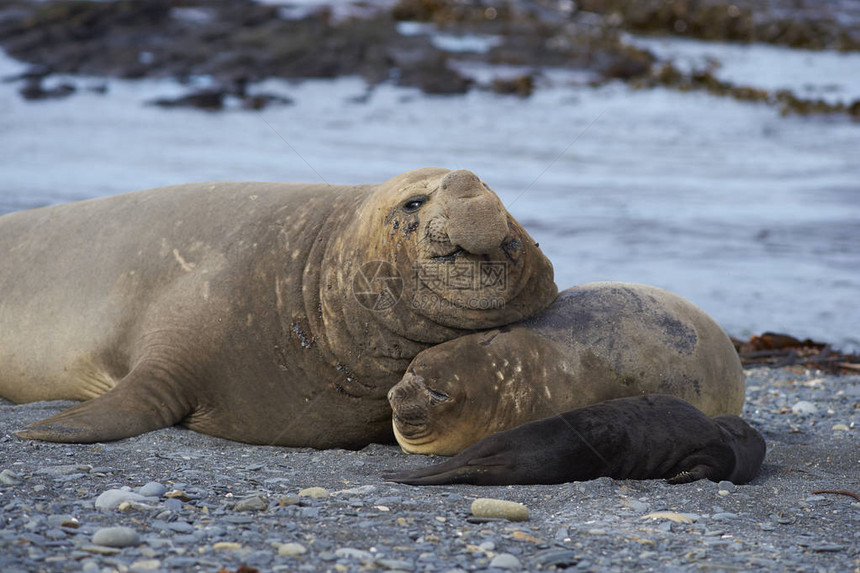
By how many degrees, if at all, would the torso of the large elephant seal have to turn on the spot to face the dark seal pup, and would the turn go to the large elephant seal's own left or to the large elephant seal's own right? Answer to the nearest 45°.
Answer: approximately 45° to the large elephant seal's own right

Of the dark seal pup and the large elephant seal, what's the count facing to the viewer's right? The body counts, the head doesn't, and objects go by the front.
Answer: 2

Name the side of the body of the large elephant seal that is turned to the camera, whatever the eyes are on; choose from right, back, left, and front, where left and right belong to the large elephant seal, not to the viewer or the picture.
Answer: right

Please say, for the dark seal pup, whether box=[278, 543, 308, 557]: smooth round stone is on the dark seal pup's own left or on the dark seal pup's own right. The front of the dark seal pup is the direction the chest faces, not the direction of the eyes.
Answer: on the dark seal pup's own right

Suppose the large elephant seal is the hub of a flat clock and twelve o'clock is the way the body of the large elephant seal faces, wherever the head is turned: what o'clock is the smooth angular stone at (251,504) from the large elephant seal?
The smooth angular stone is roughly at 3 o'clock from the large elephant seal.

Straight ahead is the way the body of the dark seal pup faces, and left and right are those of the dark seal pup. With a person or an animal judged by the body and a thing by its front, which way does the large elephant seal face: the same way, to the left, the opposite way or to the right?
the same way

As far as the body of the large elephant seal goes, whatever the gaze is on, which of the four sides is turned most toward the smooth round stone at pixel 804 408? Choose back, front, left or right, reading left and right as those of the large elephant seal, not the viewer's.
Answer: front

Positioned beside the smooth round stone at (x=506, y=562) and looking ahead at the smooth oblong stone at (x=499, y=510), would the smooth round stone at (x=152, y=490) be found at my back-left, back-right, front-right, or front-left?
front-left

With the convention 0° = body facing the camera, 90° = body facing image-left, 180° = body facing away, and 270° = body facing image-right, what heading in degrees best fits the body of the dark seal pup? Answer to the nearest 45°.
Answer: approximately 270°

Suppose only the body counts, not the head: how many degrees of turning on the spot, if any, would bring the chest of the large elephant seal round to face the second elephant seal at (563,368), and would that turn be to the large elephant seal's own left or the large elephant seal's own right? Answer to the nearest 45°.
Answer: approximately 45° to the large elephant seal's own right
